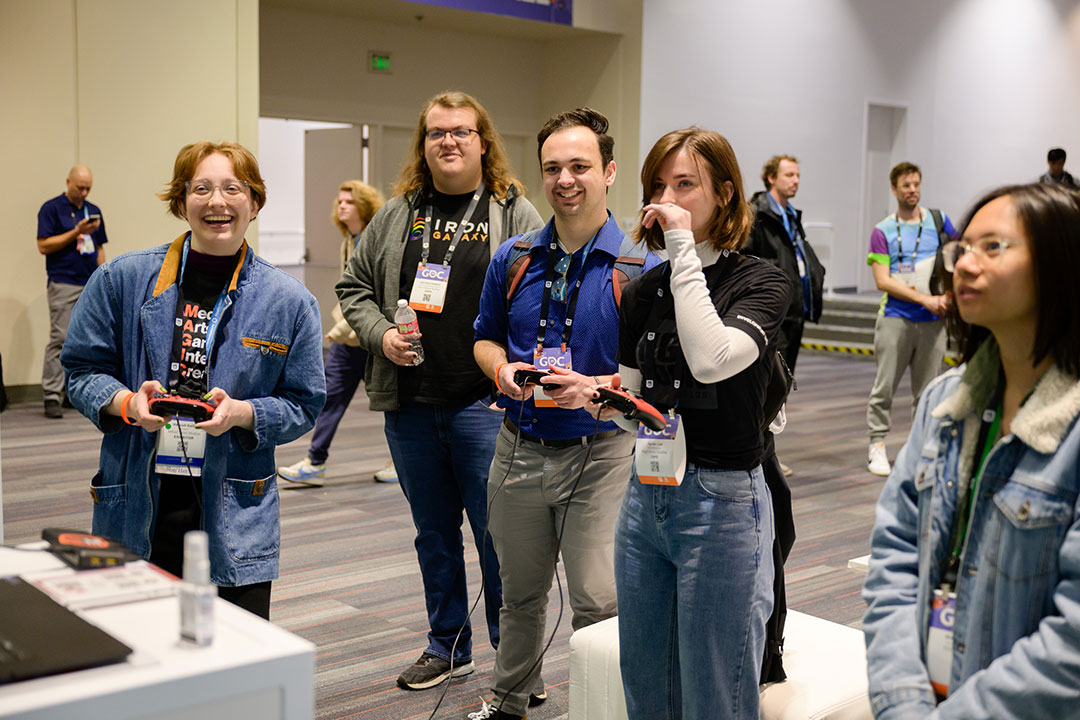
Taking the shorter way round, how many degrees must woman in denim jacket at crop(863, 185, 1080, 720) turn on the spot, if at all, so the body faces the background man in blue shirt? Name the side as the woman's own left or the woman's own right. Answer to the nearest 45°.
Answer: approximately 90° to the woman's own right

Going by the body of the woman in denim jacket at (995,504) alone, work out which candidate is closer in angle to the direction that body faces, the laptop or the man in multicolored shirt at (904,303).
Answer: the laptop

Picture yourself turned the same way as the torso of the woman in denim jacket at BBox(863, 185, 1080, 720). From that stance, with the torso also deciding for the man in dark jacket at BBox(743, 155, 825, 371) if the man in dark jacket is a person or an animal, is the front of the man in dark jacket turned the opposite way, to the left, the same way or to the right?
to the left

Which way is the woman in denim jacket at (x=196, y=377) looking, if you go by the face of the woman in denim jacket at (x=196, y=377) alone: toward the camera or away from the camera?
toward the camera

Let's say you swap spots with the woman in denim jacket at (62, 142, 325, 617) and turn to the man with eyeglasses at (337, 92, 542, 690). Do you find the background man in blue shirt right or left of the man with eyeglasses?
left

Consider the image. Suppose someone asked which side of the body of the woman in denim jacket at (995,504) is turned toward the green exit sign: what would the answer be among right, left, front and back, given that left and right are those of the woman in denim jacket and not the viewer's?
right

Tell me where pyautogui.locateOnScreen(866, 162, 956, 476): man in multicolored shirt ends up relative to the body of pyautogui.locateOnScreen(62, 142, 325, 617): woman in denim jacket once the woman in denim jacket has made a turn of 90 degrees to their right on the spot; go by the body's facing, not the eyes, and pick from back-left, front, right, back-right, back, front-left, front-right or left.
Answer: back-right

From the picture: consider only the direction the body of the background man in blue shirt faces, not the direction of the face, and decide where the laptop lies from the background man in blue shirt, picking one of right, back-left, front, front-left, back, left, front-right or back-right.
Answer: front-right

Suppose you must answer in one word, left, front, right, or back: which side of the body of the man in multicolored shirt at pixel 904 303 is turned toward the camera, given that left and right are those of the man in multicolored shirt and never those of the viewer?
front

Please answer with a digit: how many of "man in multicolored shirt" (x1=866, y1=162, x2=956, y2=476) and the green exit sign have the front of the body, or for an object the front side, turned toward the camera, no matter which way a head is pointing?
2

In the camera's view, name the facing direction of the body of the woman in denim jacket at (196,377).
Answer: toward the camera

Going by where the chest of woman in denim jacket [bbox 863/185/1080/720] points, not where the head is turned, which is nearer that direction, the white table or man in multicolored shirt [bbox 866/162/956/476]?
the white table

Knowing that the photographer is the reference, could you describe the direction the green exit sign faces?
facing the viewer

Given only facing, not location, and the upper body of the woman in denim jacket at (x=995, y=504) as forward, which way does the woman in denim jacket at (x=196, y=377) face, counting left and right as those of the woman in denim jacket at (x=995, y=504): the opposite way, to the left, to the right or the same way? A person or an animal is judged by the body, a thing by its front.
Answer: to the left
